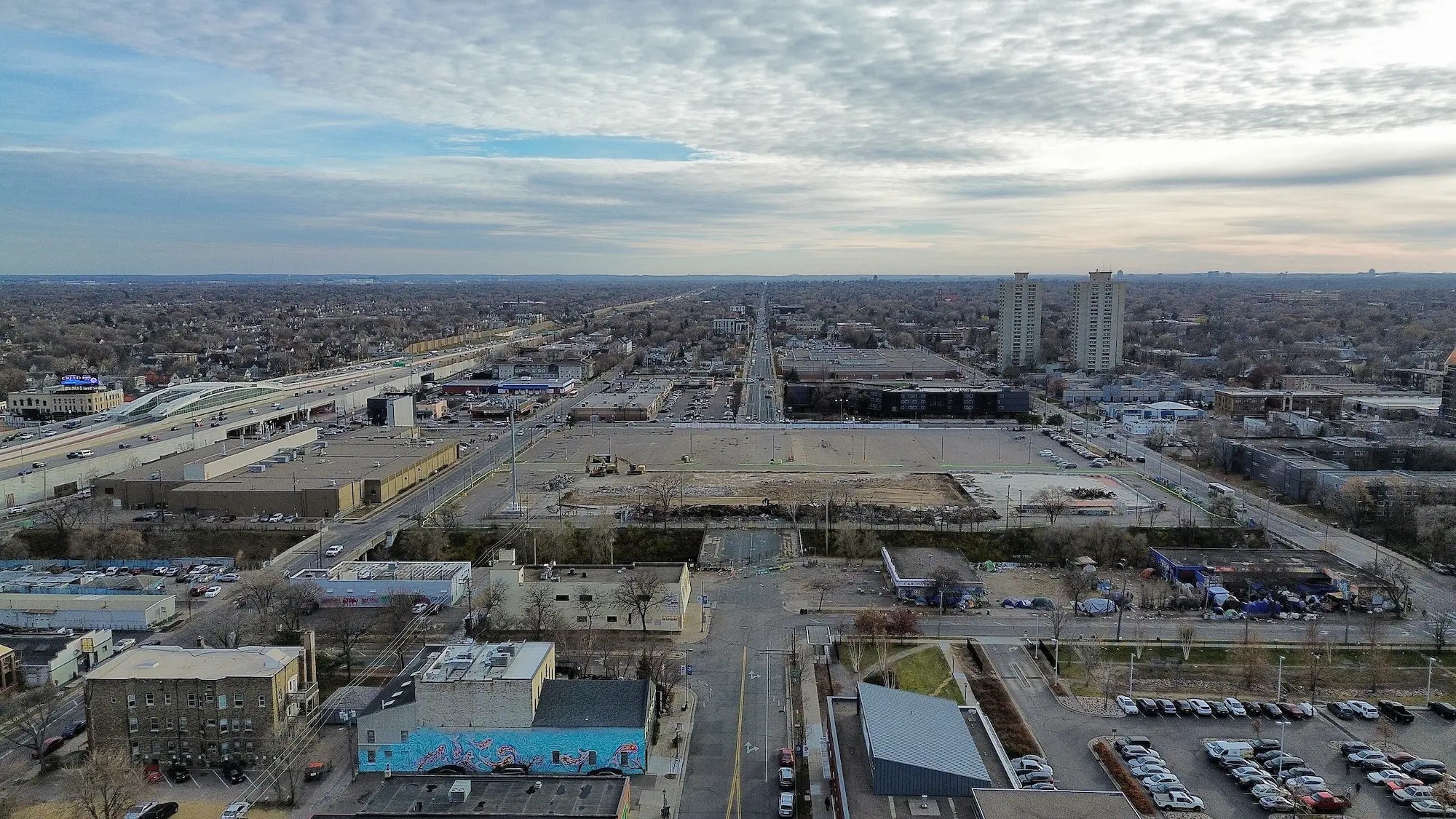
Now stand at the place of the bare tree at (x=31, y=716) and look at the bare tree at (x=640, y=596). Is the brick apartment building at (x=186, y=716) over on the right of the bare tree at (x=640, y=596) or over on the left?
right

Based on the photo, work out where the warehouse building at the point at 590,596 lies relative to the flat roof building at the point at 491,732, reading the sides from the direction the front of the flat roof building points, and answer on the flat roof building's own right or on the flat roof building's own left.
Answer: on the flat roof building's own left
